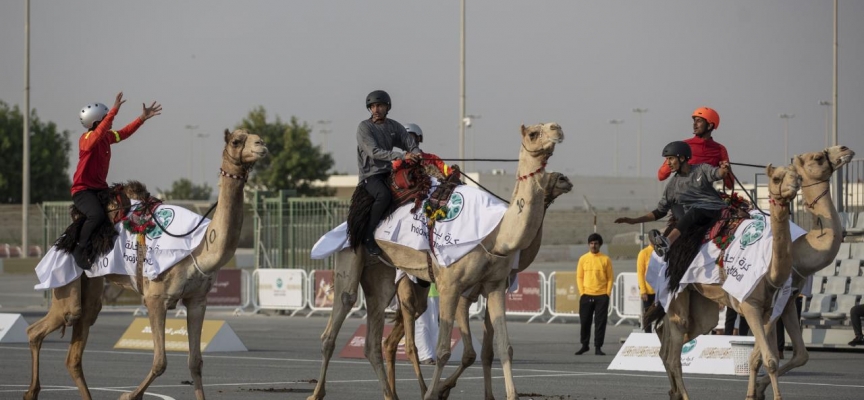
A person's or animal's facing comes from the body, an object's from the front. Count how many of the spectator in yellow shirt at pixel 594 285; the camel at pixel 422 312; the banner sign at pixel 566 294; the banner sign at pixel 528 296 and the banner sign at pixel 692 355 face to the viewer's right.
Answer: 1

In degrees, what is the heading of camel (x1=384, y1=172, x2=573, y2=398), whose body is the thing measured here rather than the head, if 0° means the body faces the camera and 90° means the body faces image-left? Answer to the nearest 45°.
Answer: approximately 270°

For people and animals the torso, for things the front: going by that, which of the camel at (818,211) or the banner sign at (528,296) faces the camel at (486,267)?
the banner sign

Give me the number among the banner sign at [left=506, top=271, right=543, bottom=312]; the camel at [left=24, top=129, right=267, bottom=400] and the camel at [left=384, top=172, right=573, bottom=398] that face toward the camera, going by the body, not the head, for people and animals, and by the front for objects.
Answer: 1

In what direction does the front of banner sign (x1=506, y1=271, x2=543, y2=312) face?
toward the camera

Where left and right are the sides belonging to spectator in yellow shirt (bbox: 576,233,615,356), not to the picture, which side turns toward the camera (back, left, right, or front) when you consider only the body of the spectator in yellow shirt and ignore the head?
front

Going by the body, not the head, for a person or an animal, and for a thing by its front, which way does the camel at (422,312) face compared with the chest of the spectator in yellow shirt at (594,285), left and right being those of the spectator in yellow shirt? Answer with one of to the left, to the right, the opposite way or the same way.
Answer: to the left

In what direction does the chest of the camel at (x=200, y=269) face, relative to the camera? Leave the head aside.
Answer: to the viewer's right

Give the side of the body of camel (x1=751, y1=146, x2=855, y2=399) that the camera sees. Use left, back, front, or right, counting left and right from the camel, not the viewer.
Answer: right

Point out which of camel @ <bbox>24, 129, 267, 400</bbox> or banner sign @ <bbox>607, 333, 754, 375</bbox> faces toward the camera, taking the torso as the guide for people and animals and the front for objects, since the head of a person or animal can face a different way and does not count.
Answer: the banner sign

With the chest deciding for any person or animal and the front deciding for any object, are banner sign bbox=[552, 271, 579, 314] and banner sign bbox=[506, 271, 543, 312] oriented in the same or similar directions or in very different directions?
same or similar directions

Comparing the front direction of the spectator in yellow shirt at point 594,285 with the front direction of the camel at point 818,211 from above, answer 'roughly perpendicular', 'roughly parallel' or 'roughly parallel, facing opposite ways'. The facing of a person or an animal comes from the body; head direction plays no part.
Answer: roughly perpendicular

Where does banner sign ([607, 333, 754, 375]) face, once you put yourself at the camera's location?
facing the viewer

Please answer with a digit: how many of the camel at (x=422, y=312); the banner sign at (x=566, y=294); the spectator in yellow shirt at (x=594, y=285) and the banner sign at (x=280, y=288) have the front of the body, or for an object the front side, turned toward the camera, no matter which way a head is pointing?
3
